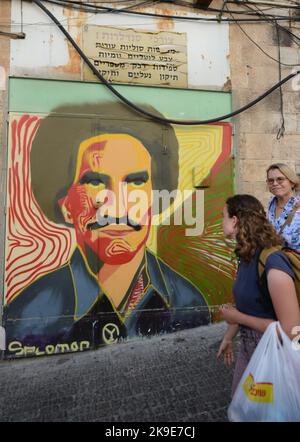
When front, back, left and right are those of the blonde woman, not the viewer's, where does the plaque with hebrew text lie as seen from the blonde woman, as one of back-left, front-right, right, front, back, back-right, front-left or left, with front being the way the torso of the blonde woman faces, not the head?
right

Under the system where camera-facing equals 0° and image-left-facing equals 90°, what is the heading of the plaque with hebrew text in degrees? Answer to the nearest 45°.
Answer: approximately 0°

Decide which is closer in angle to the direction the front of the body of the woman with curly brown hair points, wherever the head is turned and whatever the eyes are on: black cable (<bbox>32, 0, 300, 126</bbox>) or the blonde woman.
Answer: the black cable

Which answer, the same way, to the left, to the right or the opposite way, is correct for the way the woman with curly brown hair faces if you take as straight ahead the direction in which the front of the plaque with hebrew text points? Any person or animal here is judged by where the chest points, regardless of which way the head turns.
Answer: to the right

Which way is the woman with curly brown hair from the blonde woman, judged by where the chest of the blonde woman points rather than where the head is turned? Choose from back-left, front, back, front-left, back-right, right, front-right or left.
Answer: front-left

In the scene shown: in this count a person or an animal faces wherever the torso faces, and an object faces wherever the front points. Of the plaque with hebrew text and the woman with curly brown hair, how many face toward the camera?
1

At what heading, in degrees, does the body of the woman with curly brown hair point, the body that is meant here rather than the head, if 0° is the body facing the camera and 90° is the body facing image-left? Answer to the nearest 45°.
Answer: approximately 90°

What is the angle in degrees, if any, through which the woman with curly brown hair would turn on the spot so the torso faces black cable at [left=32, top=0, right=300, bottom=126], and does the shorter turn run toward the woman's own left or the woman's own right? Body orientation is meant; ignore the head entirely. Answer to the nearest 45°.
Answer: approximately 45° to the woman's own right

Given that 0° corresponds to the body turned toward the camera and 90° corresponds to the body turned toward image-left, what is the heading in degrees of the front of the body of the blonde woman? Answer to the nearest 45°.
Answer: approximately 45°

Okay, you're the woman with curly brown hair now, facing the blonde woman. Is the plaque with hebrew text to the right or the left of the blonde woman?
left
